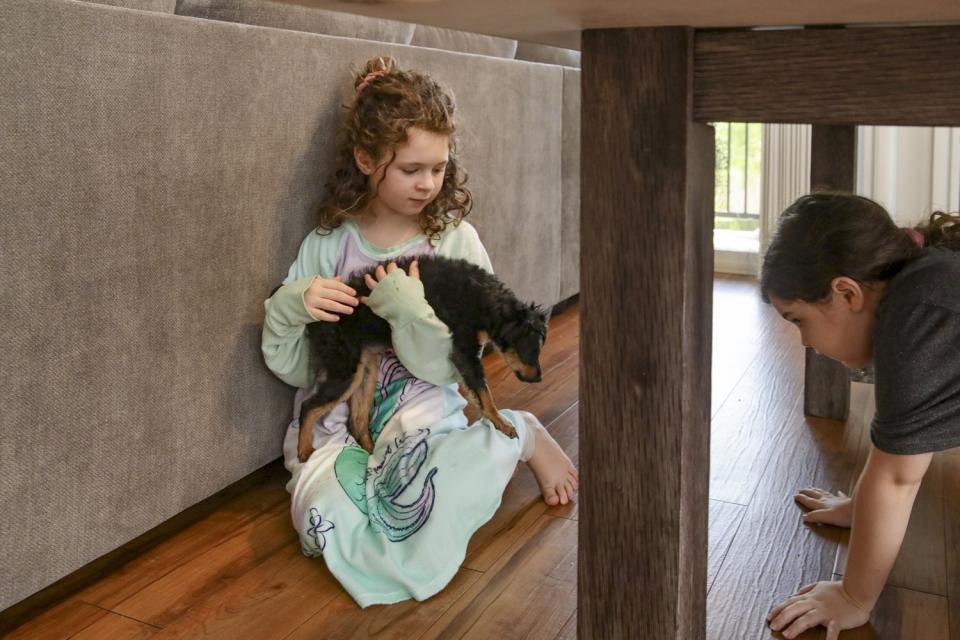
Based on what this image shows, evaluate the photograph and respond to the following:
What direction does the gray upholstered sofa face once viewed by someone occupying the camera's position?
facing away from the viewer and to the left of the viewer

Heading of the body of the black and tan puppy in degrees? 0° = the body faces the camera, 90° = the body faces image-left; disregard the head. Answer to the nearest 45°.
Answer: approximately 270°

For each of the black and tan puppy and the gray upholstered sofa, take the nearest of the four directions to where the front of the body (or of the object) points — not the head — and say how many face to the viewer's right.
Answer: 1

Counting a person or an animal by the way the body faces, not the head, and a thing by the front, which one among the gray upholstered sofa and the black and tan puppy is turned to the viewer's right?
the black and tan puppy
